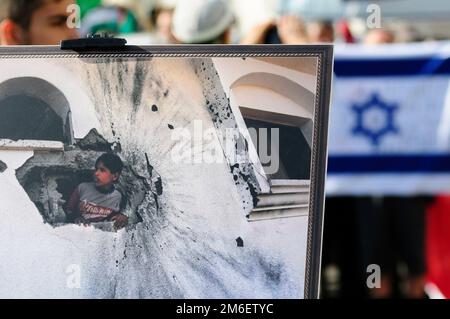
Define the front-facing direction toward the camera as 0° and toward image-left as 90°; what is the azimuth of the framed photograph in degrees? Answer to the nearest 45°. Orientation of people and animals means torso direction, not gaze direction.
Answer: approximately 0°

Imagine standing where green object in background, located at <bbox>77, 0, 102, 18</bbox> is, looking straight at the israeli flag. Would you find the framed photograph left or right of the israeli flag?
right

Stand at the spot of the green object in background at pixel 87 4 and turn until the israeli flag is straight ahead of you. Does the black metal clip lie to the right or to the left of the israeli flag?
right

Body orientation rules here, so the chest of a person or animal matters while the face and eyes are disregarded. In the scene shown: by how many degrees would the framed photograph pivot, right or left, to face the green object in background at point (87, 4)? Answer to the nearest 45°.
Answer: approximately 180°

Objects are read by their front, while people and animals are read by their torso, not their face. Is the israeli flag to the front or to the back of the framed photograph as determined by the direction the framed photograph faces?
to the back
